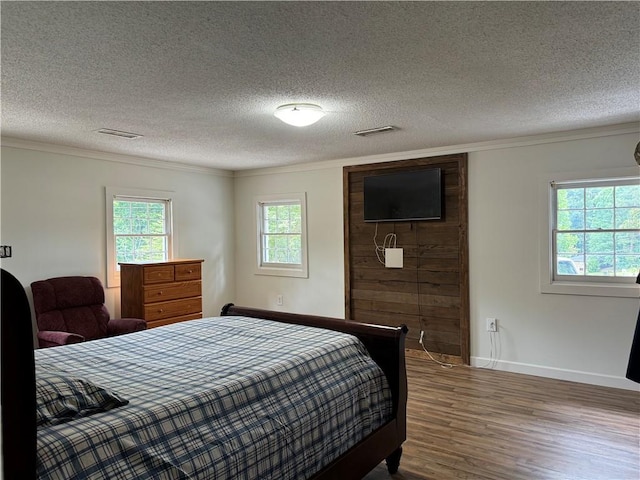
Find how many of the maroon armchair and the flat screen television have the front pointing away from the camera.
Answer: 0

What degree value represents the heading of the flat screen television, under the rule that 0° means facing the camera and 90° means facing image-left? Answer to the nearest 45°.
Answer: approximately 45°

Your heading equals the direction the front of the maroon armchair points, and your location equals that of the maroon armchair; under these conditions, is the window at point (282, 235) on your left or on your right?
on your left

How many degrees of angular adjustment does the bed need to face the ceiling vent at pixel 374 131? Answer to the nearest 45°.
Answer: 0° — it already faces it

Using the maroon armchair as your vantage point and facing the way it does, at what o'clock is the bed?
The bed is roughly at 1 o'clock from the maroon armchair.

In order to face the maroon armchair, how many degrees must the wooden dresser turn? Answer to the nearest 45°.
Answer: approximately 135° to its right

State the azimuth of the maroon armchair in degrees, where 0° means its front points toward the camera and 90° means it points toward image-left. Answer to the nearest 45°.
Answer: approximately 315°

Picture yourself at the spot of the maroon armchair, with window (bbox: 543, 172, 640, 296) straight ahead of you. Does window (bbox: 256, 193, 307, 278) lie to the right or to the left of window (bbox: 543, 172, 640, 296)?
left

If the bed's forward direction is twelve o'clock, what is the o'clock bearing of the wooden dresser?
The wooden dresser is roughly at 10 o'clock from the bed.

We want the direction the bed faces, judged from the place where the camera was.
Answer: facing away from the viewer and to the right of the viewer
